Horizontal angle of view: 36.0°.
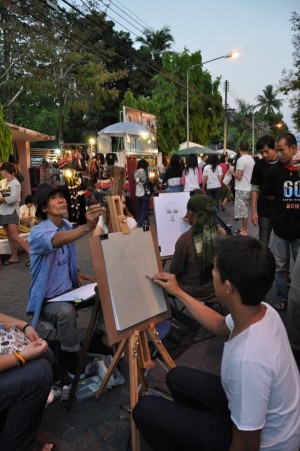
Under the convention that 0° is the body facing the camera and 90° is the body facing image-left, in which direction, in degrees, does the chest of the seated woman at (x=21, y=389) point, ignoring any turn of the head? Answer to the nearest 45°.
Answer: approximately 270°

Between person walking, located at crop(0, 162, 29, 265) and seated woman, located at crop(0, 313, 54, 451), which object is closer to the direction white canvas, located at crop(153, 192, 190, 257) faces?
the seated woman

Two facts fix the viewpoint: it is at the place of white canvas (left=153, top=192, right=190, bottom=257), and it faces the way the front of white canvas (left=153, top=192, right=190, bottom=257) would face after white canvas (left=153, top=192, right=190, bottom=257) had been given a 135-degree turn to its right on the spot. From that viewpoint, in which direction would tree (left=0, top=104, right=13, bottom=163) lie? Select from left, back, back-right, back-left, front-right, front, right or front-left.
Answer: front

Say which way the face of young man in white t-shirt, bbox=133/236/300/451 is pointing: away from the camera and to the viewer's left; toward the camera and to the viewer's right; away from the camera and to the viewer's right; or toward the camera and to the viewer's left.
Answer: away from the camera and to the viewer's left

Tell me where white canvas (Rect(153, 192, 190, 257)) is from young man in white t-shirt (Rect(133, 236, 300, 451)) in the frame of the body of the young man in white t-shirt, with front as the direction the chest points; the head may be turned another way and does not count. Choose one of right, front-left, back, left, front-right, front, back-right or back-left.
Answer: front-right

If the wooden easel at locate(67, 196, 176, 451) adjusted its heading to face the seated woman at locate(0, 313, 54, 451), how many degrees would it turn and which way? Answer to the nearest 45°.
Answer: approximately 90° to its right

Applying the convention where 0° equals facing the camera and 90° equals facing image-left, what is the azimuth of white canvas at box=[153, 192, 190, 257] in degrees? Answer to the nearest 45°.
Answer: approximately 0°
